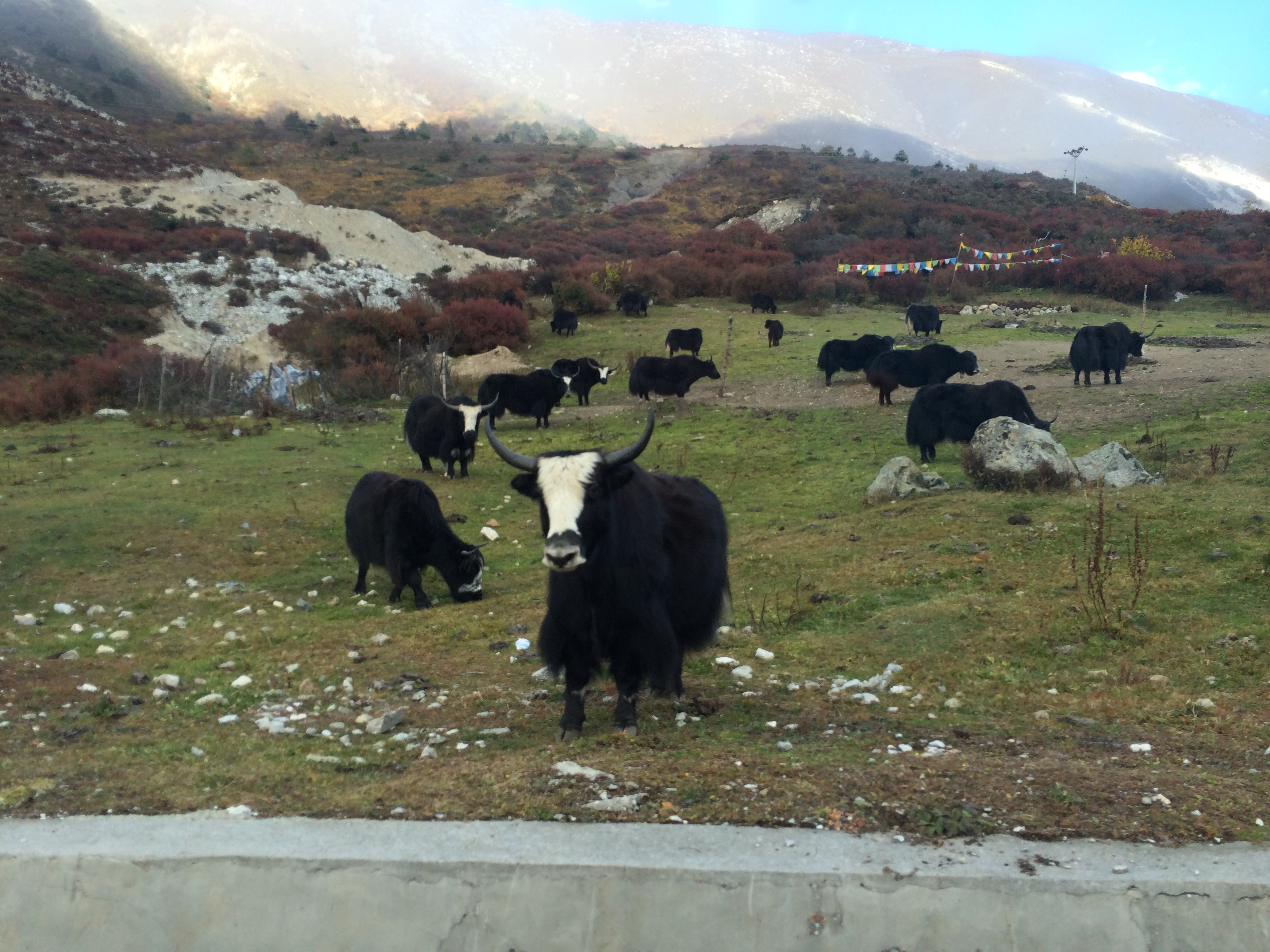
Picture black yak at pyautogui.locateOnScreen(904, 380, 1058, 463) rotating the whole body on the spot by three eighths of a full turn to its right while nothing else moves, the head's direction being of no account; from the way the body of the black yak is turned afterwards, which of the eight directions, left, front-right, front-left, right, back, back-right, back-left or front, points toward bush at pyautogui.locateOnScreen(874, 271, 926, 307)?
back-right

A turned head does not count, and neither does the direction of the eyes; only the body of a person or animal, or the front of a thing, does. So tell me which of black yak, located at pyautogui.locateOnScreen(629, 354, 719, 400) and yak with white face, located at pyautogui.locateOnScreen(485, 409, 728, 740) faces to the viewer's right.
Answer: the black yak

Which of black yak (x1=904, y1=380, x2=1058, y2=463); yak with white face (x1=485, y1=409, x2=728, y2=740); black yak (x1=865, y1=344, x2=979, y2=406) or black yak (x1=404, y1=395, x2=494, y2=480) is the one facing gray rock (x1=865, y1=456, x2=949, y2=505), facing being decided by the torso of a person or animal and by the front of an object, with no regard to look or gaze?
black yak (x1=404, y1=395, x2=494, y2=480)

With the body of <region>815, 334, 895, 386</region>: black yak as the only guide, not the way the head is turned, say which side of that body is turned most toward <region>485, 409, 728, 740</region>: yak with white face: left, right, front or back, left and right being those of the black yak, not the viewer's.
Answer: right

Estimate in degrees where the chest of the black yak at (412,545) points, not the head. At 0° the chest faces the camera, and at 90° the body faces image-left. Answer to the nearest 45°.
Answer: approximately 315°

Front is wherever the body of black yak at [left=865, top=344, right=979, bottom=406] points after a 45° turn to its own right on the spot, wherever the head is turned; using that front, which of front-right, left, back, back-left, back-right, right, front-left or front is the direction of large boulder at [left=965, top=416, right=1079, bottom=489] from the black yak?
front-right

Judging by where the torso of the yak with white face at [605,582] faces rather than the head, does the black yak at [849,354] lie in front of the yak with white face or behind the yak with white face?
behind

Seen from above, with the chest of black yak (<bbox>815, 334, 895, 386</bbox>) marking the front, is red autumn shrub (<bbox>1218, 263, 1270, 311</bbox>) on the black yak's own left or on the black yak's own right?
on the black yak's own left

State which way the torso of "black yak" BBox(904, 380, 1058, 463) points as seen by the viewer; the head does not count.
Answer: to the viewer's right

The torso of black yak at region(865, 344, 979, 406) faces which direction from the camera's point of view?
to the viewer's right

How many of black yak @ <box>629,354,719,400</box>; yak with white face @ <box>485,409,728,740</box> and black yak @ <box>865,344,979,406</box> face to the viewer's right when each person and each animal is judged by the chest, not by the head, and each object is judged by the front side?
2
